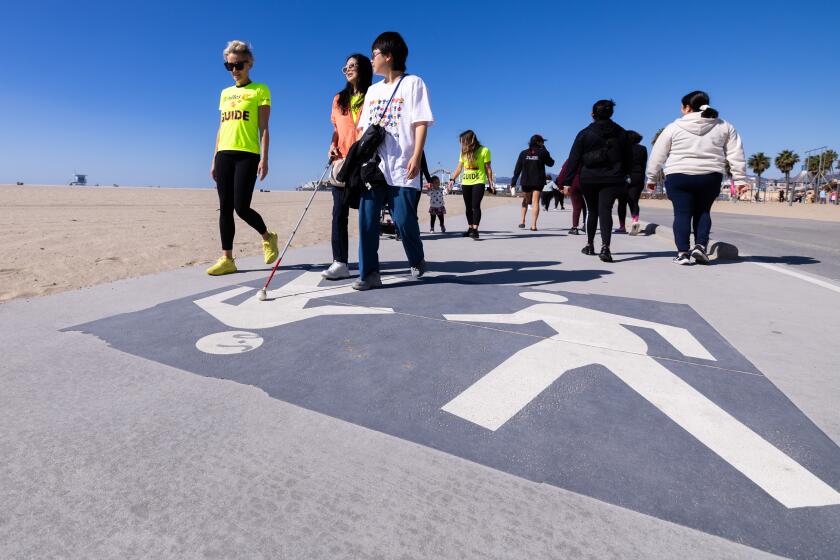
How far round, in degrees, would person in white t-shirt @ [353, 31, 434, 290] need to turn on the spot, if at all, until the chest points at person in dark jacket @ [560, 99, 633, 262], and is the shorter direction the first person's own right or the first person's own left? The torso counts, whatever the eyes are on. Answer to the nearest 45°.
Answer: approximately 180°

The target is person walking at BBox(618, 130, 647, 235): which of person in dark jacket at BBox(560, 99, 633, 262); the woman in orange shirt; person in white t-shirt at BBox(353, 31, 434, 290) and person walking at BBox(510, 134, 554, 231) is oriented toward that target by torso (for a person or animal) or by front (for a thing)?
the person in dark jacket

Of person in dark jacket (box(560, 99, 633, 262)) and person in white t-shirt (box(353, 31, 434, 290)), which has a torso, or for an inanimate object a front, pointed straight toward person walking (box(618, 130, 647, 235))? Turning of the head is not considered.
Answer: the person in dark jacket

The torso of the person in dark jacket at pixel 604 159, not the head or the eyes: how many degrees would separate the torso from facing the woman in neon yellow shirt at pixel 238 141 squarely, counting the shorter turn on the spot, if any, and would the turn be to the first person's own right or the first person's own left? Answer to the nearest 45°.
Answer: approximately 135° to the first person's own left

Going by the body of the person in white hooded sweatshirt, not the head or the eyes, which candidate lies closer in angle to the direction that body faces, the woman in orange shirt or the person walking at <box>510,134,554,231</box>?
the person walking

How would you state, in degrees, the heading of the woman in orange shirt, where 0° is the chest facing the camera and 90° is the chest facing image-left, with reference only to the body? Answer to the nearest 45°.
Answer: approximately 45°

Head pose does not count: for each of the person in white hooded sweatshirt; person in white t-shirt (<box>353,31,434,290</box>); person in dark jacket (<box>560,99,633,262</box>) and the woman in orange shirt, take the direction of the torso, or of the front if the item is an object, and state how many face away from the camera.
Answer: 2

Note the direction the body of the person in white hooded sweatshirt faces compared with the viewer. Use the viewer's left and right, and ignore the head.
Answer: facing away from the viewer

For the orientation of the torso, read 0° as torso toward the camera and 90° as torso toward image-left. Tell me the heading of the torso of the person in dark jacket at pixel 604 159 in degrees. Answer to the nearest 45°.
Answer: approximately 180°

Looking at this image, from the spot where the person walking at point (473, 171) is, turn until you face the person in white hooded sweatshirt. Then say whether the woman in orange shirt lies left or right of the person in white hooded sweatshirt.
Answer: right

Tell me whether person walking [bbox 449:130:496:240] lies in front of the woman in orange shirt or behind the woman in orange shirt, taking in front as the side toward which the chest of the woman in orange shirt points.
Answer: behind

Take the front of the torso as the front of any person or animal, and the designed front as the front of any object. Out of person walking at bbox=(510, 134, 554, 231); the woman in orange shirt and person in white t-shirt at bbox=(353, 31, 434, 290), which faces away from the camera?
the person walking

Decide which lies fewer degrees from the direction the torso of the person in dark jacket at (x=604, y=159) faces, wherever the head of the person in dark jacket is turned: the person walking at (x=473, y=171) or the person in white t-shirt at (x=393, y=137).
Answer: the person walking

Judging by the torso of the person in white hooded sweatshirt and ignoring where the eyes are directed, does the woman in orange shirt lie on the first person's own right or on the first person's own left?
on the first person's own left
